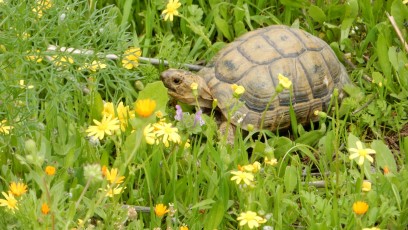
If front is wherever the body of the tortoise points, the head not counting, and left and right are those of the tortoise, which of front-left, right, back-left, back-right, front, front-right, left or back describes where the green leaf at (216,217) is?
left

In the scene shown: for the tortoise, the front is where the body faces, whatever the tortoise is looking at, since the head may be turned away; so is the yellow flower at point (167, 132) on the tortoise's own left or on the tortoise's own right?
on the tortoise's own left

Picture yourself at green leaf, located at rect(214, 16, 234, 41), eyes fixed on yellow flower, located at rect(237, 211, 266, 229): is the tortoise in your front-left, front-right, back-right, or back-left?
front-left

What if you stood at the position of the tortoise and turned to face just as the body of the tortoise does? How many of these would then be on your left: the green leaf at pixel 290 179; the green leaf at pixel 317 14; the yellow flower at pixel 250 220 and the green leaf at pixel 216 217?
3

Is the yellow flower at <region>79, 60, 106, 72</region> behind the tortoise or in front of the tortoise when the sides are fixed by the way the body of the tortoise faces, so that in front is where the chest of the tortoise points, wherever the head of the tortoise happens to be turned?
in front

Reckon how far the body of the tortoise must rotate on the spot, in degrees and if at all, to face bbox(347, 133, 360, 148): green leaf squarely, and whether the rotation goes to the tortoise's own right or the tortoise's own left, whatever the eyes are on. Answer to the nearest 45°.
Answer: approximately 135° to the tortoise's own left

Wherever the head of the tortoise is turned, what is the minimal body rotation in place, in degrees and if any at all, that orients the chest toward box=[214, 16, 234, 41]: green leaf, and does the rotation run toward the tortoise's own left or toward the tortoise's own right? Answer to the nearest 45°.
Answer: approximately 45° to the tortoise's own right

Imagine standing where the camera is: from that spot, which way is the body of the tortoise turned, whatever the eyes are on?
to the viewer's left

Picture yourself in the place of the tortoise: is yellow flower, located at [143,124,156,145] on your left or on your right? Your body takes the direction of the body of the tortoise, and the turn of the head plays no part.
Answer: on your left

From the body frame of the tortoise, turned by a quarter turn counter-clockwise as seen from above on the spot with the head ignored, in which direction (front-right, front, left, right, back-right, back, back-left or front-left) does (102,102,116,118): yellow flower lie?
front-right

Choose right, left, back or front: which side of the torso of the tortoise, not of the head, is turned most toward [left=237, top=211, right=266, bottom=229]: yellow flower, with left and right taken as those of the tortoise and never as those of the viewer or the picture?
left

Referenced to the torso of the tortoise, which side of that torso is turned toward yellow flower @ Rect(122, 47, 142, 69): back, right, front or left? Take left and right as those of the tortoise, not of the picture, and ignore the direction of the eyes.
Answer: front

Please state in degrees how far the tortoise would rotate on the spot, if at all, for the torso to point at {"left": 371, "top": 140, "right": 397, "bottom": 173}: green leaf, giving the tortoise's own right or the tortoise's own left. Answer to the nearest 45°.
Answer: approximately 135° to the tortoise's own left

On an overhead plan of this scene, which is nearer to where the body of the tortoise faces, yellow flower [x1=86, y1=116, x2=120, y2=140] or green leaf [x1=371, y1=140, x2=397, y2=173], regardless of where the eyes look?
the yellow flower

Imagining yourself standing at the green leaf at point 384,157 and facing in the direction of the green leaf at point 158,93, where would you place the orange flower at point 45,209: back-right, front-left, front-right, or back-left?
front-left

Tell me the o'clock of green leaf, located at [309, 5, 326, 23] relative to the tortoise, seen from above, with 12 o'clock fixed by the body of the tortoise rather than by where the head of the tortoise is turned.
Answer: The green leaf is roughly at 4 o'clock from the tortoise.
